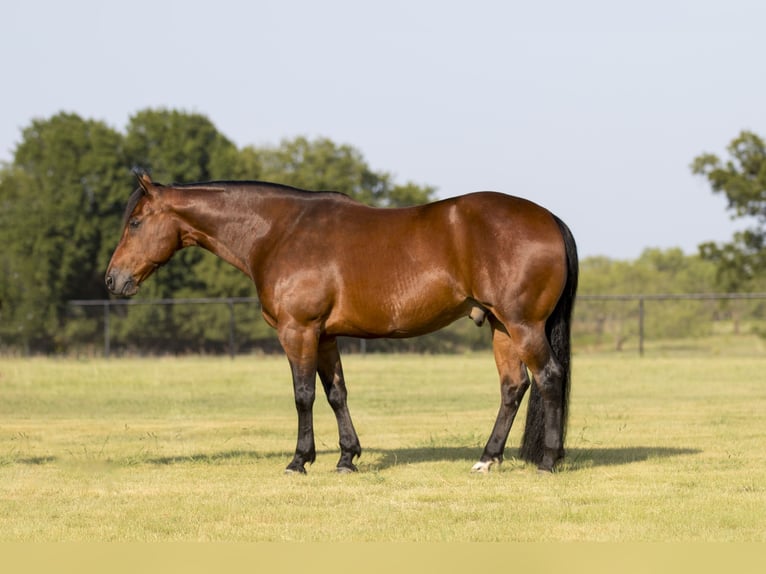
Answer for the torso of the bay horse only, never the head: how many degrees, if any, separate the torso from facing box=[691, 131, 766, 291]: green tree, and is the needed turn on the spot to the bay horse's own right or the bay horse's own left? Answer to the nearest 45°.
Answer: approximately 135° to the bay horse's own right

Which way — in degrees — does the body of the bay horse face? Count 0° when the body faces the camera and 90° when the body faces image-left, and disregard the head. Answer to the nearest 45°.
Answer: approximately 90°
